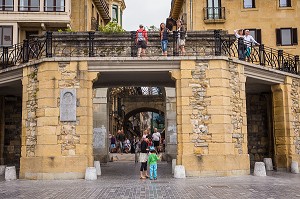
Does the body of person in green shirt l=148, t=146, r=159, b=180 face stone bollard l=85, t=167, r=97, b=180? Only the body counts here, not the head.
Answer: no

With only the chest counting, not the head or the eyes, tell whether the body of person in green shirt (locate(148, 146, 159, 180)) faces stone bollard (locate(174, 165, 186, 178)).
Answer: no

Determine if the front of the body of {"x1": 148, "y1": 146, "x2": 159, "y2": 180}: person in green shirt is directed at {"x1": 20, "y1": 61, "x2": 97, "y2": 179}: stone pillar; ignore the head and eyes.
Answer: no
